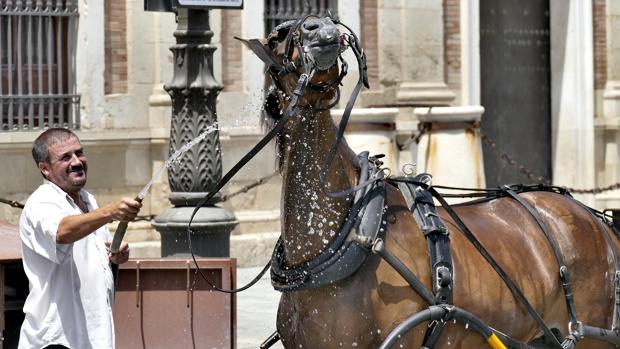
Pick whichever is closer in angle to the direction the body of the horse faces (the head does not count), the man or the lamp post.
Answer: the man

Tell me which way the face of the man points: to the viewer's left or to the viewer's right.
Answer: to the viewer's right

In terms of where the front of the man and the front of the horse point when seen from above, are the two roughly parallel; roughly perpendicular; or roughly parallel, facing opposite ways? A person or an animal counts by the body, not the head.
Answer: roughly perpendicular

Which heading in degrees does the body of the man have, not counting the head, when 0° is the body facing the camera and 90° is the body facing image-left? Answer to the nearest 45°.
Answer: approximately 315°

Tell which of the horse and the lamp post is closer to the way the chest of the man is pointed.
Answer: the horse

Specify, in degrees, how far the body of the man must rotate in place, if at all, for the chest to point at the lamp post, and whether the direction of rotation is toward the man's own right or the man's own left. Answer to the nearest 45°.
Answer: approximately 135° to the man's own left
